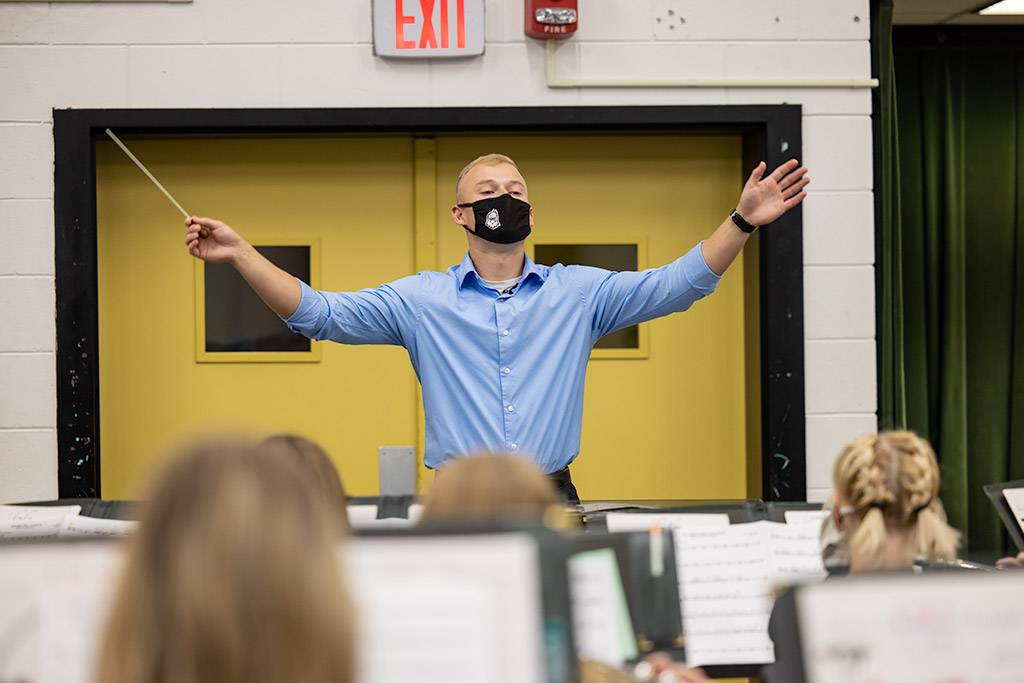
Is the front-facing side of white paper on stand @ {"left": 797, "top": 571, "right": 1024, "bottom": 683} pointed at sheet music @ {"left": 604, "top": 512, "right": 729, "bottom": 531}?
no

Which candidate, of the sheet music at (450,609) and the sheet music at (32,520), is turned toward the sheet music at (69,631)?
the sheet music at (32,520)

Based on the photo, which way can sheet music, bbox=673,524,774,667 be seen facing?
toward the camera

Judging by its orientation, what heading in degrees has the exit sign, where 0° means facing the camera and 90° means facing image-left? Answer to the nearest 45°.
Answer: approximately 0°

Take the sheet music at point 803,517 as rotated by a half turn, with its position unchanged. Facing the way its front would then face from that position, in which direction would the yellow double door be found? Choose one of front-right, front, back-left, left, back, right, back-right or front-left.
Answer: front-left

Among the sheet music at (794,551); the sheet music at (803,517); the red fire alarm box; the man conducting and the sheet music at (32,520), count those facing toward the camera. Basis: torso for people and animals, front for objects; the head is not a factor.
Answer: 5

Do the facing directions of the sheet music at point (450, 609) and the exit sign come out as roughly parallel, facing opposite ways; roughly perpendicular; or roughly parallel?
roughly parallel

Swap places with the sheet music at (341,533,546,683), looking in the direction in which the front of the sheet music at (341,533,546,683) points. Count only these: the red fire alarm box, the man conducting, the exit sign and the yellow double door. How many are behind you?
4

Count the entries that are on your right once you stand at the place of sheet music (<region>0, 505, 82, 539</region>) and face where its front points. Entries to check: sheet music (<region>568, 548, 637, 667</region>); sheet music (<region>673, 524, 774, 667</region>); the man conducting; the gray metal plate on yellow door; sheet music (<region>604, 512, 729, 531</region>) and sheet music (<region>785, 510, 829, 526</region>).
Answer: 0

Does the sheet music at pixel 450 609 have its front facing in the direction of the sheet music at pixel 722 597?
no

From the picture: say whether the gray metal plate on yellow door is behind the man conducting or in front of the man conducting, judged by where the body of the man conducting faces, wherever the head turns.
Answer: behind

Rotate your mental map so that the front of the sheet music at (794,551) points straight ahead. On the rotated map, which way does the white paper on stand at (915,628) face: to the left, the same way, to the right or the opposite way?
the same way

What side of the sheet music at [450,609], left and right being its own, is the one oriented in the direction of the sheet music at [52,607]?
right

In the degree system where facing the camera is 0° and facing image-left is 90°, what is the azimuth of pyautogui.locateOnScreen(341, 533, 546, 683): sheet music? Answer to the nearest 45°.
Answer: approximately 0°

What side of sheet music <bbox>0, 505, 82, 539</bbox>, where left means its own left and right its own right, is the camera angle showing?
front

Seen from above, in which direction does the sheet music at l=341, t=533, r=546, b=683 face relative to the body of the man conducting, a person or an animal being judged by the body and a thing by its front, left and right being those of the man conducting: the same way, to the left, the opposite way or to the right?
the same way

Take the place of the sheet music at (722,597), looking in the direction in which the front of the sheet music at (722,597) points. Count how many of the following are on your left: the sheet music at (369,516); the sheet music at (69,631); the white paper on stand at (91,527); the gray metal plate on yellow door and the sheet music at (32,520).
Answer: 0

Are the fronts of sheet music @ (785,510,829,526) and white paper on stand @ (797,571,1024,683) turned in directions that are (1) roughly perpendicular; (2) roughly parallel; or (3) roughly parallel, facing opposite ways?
roughly parallel

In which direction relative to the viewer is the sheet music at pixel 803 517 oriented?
toward the camera

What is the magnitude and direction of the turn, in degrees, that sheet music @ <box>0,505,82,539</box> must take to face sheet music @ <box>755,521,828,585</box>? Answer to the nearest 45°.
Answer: approximately 45° to its left

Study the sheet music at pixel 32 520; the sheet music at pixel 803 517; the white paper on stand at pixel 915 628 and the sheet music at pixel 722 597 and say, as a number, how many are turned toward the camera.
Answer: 4

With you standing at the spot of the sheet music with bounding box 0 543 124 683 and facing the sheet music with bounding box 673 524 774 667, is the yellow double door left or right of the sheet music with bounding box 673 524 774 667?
left
